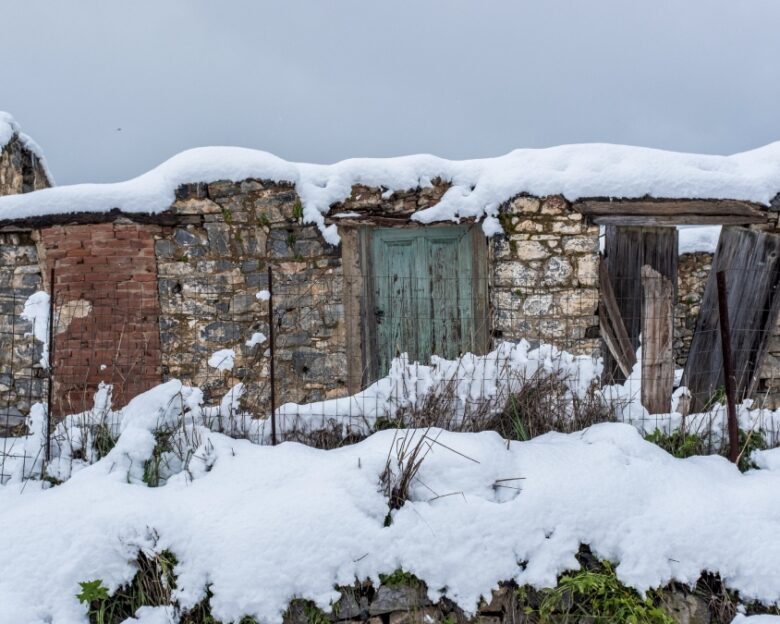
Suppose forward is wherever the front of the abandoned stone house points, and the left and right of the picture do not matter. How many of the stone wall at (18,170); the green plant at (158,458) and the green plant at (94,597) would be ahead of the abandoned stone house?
2

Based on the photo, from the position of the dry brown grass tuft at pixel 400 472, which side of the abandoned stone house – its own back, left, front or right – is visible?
front

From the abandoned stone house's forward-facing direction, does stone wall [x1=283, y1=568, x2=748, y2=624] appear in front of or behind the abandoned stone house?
in front

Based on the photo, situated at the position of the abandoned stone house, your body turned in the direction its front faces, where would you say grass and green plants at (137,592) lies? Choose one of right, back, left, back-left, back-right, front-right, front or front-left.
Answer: front

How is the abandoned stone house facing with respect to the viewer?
toward the camera

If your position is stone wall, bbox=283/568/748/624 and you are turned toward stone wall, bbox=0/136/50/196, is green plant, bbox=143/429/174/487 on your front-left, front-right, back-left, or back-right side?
front-left

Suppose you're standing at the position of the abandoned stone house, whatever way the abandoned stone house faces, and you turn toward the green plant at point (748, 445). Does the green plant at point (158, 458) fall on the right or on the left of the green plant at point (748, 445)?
right

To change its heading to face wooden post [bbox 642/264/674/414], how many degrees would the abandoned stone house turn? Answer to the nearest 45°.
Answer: approximately 45° to its left

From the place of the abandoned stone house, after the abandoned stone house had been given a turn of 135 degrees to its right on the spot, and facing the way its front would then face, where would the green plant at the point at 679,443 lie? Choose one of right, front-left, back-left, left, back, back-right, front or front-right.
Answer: back

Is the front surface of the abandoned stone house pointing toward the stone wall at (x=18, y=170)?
no

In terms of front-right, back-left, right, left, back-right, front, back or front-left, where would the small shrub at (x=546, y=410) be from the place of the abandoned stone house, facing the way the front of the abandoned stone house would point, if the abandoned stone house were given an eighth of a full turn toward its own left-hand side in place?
front

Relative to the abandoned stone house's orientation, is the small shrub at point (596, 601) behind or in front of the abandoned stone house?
in front

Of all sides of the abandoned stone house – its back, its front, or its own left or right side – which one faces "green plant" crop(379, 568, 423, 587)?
front

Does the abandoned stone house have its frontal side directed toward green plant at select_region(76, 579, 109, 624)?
yes

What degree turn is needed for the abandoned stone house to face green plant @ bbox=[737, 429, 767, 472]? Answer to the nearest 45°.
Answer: approximately 45° to its left
